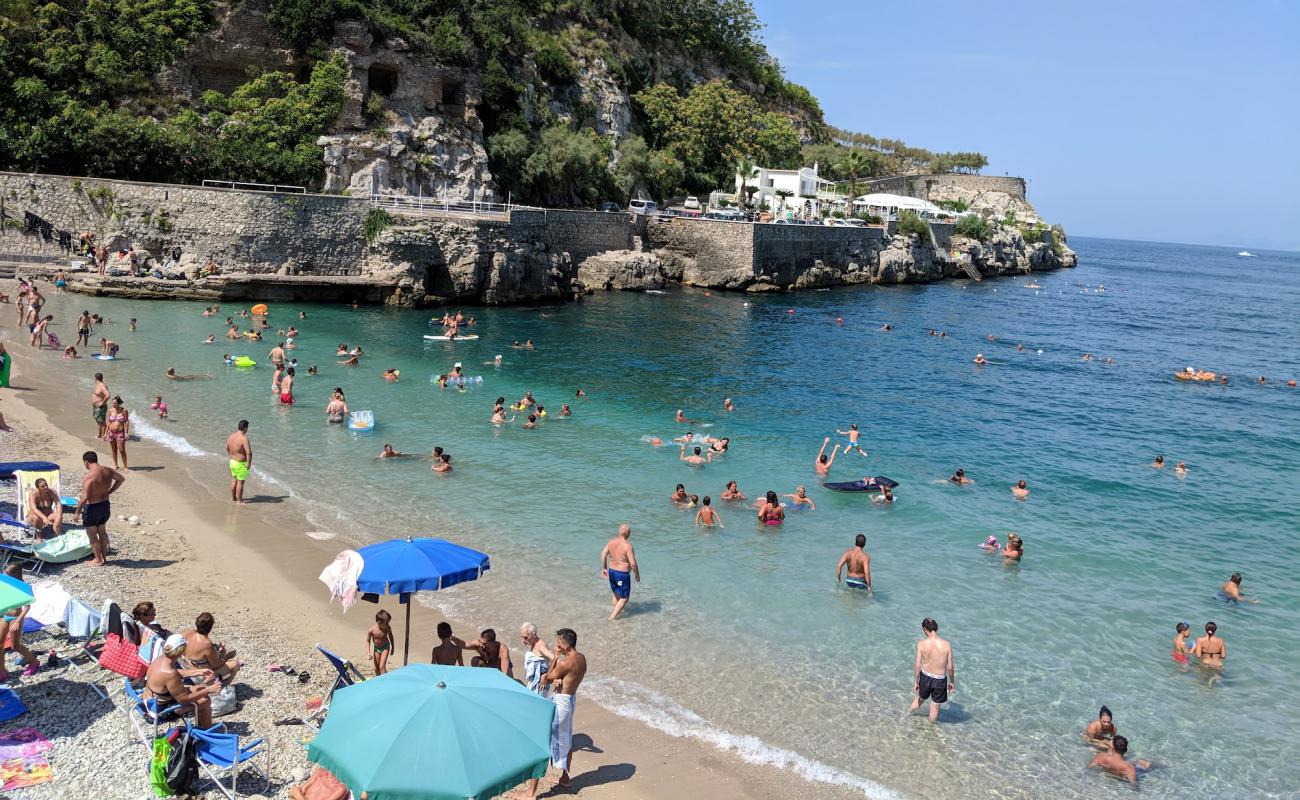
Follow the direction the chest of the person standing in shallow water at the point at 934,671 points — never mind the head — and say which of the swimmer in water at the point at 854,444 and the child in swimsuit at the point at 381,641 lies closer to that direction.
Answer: the swimmer in water

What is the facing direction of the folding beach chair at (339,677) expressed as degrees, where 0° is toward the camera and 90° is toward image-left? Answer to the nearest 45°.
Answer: approximately 225°

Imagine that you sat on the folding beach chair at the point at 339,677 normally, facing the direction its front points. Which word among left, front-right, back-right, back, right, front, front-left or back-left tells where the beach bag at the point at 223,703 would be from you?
back-left

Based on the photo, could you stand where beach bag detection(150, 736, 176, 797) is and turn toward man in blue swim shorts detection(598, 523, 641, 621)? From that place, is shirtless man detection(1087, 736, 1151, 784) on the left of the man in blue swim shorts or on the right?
right

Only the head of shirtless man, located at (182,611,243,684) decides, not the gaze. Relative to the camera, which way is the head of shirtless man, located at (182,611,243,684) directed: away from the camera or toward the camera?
away from the camera
